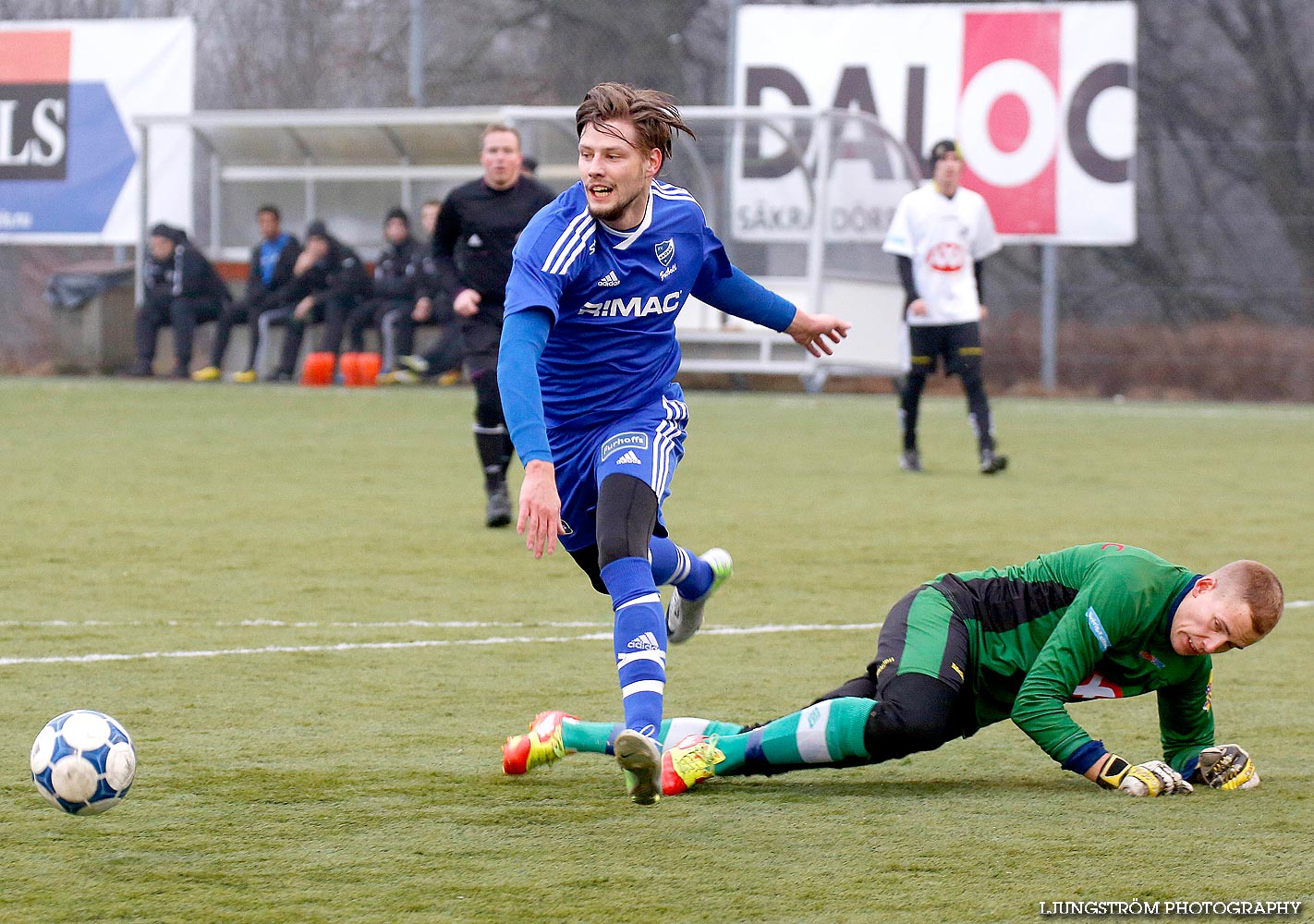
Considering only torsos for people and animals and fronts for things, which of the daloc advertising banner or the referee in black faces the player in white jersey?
the daloc advertising banner

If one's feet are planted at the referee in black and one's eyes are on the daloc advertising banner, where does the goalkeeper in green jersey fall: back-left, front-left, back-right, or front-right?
back-right

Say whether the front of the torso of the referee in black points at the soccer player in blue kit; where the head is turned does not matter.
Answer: yes

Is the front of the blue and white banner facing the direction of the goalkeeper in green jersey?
yes
